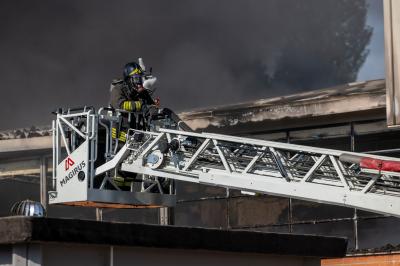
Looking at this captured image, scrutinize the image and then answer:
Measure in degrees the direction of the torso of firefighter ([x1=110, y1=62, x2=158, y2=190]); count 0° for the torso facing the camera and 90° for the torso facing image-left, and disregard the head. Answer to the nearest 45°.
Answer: approximately 315°
